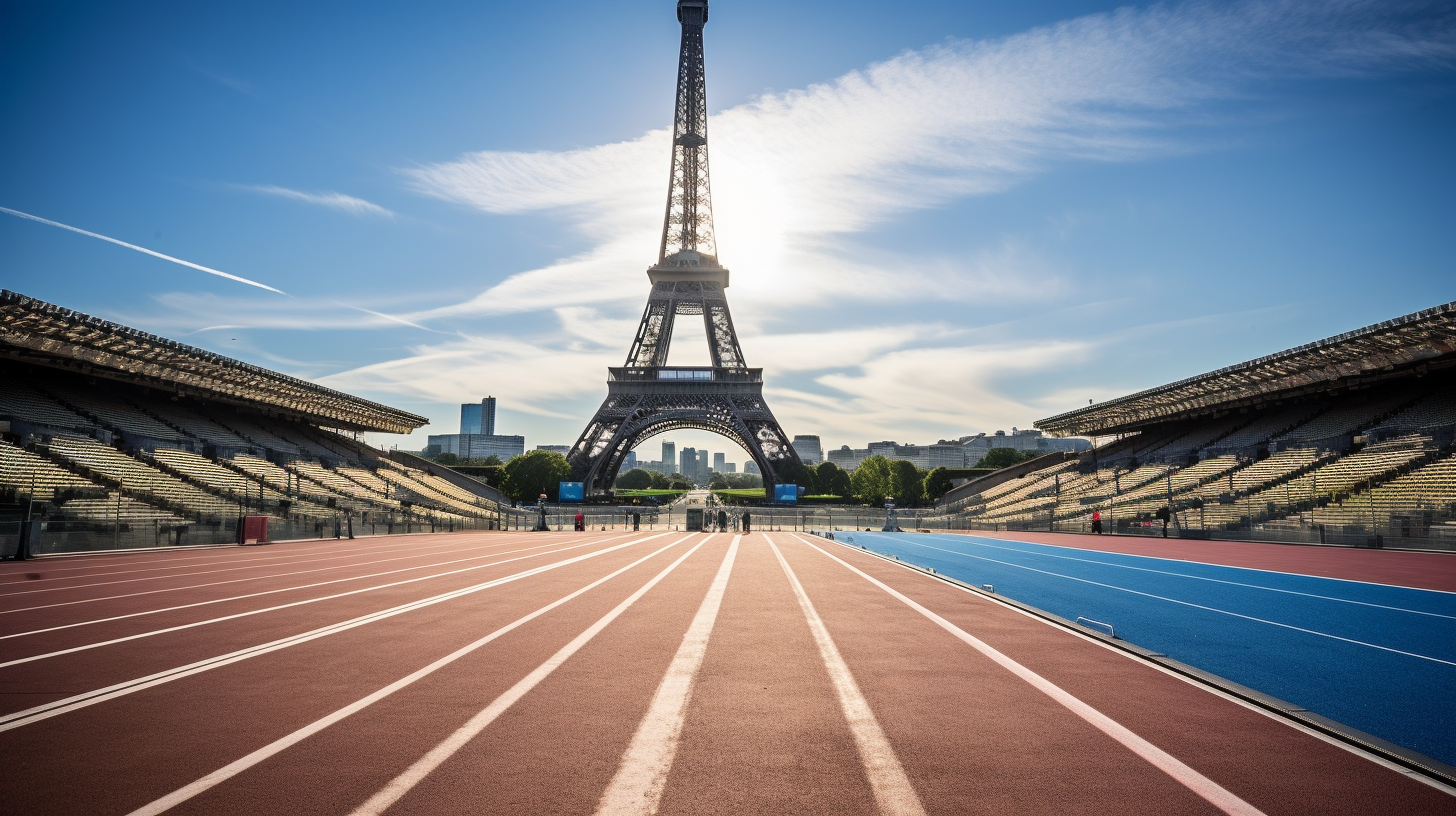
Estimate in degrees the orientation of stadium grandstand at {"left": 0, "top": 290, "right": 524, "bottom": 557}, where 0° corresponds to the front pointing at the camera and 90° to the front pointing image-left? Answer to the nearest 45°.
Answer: approximately 315°

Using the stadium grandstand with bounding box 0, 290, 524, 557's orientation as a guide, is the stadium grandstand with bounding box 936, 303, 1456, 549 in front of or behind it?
in front

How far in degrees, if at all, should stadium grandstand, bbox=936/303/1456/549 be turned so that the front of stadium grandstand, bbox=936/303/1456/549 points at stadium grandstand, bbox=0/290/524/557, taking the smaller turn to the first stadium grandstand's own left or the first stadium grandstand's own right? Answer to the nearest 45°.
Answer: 0° — it already faces it

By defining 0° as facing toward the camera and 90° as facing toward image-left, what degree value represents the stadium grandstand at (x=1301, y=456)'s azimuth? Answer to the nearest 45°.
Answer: approximately 45°
